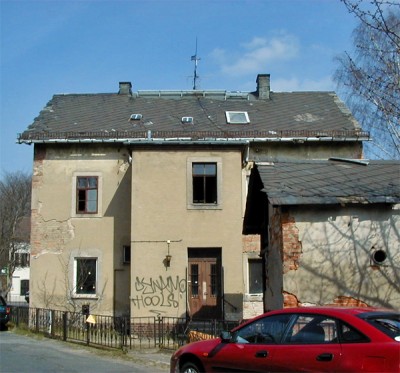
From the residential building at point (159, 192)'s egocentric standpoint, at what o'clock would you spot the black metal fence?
The black metal fence is roughly at 12 o'clock from the residential building.

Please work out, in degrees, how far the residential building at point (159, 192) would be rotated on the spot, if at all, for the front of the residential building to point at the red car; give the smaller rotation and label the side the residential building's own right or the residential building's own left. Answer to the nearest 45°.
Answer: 0° — it already faces it

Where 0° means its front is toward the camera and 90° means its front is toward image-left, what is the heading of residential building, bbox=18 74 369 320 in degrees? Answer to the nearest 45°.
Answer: approximately 0°
